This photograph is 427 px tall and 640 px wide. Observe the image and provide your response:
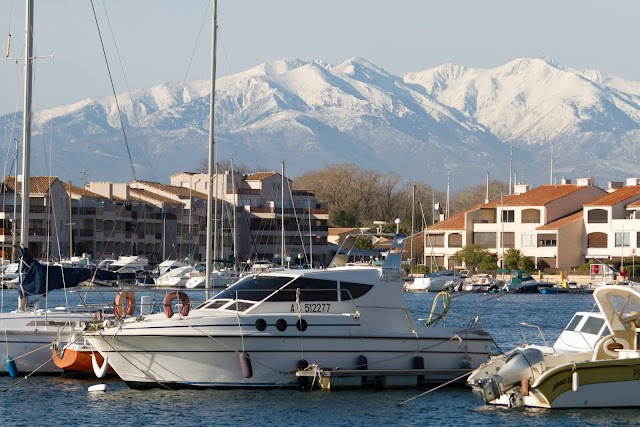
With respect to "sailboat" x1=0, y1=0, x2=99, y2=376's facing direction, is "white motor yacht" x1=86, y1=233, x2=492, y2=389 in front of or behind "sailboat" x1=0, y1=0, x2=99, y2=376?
behind

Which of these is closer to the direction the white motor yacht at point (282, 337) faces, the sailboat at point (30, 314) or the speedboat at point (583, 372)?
the sailboat

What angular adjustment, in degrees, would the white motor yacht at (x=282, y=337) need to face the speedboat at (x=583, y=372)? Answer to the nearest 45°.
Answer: approximately 180°

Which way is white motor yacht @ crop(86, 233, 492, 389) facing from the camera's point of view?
to the viewer's left

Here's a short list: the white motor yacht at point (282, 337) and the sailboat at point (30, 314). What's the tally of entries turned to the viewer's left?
2

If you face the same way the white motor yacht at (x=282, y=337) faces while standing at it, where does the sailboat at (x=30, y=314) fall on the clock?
The sailboat is roughly at 1 o'clock from the white motor yacht.

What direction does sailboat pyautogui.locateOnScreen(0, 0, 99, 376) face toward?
to the viewer's left

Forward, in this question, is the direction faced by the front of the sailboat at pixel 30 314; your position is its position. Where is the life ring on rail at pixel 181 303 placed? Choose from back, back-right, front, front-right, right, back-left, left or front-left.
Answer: back-left

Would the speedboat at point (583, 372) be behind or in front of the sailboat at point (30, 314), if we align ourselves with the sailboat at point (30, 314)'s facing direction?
behind

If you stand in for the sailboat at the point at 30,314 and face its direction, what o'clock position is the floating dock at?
The floating dock is roughly at 7 o'clock from the sailboat.
